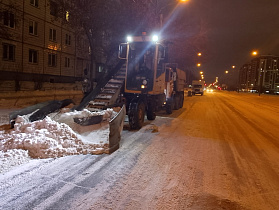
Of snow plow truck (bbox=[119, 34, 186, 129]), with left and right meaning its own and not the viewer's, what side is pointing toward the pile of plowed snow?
front

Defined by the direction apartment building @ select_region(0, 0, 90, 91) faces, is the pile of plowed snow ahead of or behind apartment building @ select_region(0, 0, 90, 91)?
ahead

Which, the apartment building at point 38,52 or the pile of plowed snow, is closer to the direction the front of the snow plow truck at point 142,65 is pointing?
the pile of plowed snow

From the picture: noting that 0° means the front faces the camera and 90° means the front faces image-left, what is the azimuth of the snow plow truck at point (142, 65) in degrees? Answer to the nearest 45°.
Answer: approximately 45°

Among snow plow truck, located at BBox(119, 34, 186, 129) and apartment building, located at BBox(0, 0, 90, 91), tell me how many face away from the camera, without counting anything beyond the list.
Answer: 0

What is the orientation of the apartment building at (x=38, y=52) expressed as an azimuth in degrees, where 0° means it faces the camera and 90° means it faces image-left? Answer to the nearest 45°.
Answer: approximately 315°

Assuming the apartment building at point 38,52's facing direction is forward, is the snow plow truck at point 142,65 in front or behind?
in front
